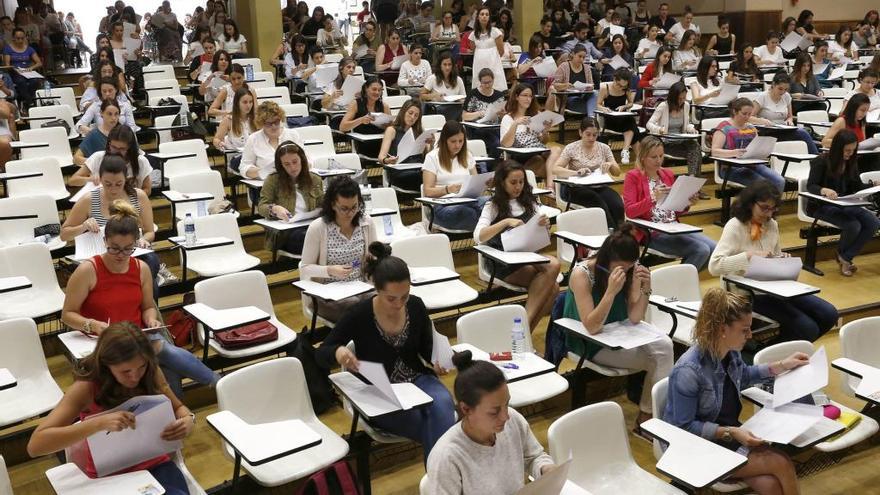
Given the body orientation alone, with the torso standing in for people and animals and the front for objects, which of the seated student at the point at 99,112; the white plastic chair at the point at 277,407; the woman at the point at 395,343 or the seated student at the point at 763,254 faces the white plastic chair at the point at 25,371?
the seated student at the point at 99,112

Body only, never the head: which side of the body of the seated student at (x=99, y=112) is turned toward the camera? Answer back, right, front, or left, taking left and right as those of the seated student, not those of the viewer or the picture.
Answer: front

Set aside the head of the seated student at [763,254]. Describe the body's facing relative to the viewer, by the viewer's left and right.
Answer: facing the viewer and to the right of the viewer

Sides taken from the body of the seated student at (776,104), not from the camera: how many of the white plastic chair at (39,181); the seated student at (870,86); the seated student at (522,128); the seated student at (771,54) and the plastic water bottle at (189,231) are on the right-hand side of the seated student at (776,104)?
3

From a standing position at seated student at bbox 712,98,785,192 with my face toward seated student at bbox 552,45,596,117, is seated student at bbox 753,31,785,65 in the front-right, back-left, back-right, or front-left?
front-right

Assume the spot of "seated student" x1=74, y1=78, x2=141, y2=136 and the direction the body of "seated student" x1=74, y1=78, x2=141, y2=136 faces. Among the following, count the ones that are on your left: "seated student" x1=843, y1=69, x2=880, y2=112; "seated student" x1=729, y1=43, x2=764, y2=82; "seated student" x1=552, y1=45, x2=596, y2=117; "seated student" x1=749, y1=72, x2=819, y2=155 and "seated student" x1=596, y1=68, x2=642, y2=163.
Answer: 5

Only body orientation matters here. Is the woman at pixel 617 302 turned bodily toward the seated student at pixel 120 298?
no

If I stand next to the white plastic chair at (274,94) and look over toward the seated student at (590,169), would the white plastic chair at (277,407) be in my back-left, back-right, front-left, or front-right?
front-right

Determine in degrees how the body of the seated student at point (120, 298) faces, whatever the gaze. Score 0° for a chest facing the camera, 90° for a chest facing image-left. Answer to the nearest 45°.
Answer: approximately 315°

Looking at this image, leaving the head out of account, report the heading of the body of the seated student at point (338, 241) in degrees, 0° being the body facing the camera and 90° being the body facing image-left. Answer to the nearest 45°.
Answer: approximately 315°

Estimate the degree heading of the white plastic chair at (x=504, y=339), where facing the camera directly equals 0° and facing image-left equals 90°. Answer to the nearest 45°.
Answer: approximately 315°

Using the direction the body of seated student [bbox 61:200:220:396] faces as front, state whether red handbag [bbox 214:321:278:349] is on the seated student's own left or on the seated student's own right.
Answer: on the seated student's own left

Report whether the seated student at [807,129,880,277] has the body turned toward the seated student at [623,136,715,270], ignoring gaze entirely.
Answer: no

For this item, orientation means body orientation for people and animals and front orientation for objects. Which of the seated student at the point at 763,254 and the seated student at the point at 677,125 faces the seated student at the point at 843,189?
the seated student at the point at 677,125

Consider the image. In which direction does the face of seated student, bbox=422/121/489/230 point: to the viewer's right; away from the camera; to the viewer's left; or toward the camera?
toward the camera

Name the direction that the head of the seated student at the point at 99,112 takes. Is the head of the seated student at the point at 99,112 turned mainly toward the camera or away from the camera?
toward the camera

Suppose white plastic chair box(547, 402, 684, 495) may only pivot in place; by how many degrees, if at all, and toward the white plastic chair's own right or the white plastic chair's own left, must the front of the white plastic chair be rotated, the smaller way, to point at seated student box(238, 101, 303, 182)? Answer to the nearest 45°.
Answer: approximately 180°

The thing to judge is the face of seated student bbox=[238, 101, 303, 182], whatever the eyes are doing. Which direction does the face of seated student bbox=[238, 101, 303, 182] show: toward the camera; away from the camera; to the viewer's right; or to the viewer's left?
toward the camera

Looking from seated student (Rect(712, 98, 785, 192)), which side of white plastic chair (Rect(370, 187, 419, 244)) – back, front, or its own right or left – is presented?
left

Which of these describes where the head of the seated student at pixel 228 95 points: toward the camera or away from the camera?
toward the camera

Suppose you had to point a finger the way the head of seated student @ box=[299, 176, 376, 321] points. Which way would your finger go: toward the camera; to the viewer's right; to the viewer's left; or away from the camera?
toward the camera

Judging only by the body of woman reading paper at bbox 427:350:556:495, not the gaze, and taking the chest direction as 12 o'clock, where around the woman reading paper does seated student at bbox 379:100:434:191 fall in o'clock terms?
The seated student is roughly at 7 o'clock from the woman reading paper.
